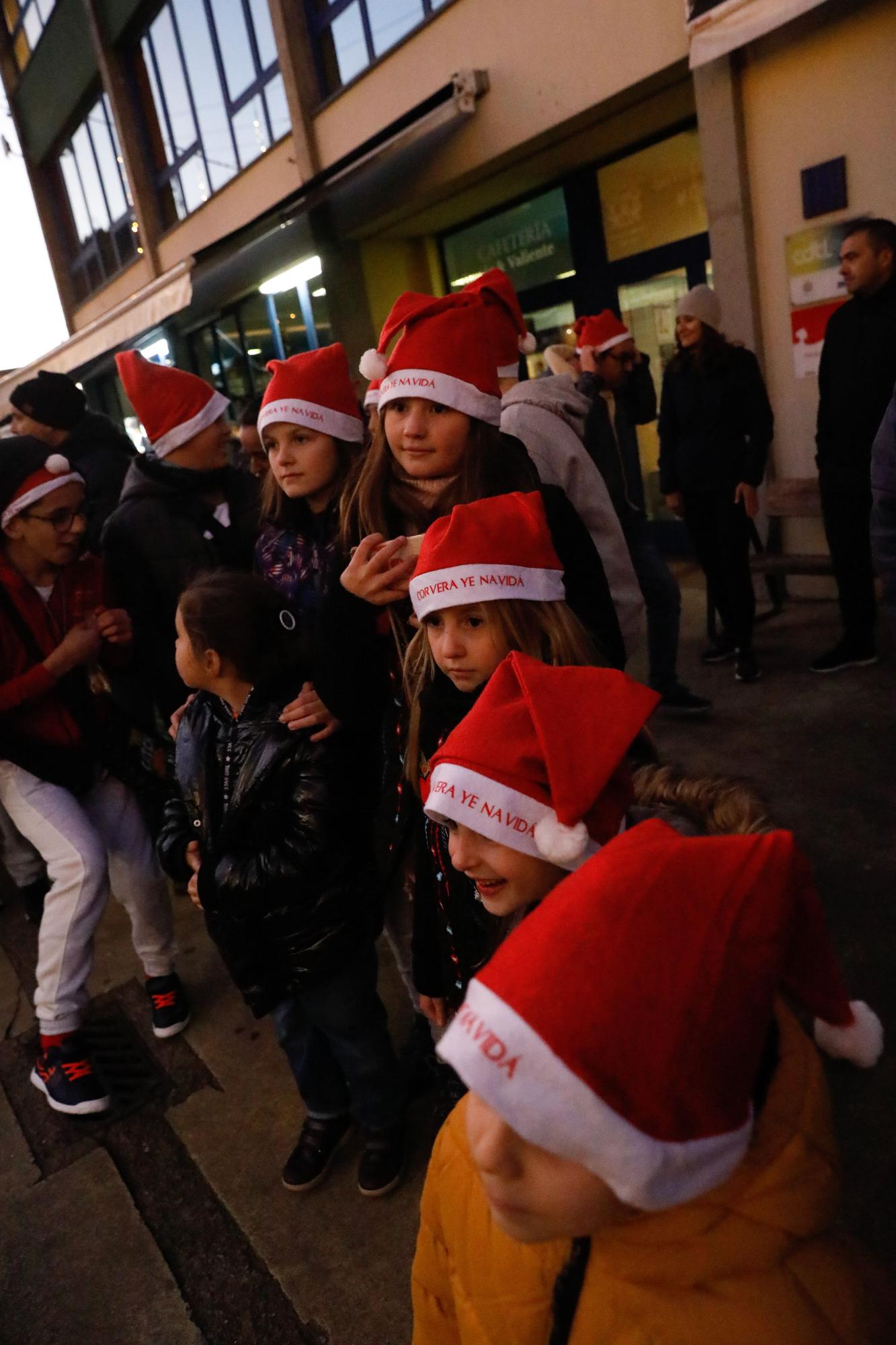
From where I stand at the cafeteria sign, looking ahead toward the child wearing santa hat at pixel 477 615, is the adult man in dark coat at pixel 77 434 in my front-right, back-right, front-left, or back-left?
front-right

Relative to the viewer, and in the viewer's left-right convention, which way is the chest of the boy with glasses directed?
facing the viewer and to the right of the viewer

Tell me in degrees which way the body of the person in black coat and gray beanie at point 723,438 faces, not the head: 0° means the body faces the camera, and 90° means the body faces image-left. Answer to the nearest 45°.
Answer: approximately 45°

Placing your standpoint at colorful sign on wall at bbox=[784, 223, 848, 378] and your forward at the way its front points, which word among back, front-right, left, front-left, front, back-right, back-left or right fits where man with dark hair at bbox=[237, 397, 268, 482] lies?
front

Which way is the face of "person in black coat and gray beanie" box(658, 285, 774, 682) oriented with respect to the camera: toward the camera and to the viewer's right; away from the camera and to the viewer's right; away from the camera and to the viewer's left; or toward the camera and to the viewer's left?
toward the camera and to the viewer's left

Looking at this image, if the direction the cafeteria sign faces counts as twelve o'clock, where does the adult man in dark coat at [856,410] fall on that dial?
The adult man in dark coat is roughly at 10 o'clock from the cafeteria sign.

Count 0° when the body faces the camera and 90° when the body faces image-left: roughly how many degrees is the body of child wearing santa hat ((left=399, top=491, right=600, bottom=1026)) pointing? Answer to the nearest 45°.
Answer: approximately 45°

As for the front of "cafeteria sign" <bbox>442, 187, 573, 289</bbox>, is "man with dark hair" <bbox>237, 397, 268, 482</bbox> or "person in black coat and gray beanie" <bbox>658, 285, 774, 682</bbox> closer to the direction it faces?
the man with dark hair

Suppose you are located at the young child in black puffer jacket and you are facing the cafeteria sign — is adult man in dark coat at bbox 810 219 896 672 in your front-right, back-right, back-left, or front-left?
front-right

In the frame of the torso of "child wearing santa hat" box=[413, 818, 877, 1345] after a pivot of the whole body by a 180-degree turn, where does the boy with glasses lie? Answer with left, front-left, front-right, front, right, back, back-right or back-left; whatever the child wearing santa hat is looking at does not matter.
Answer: left
